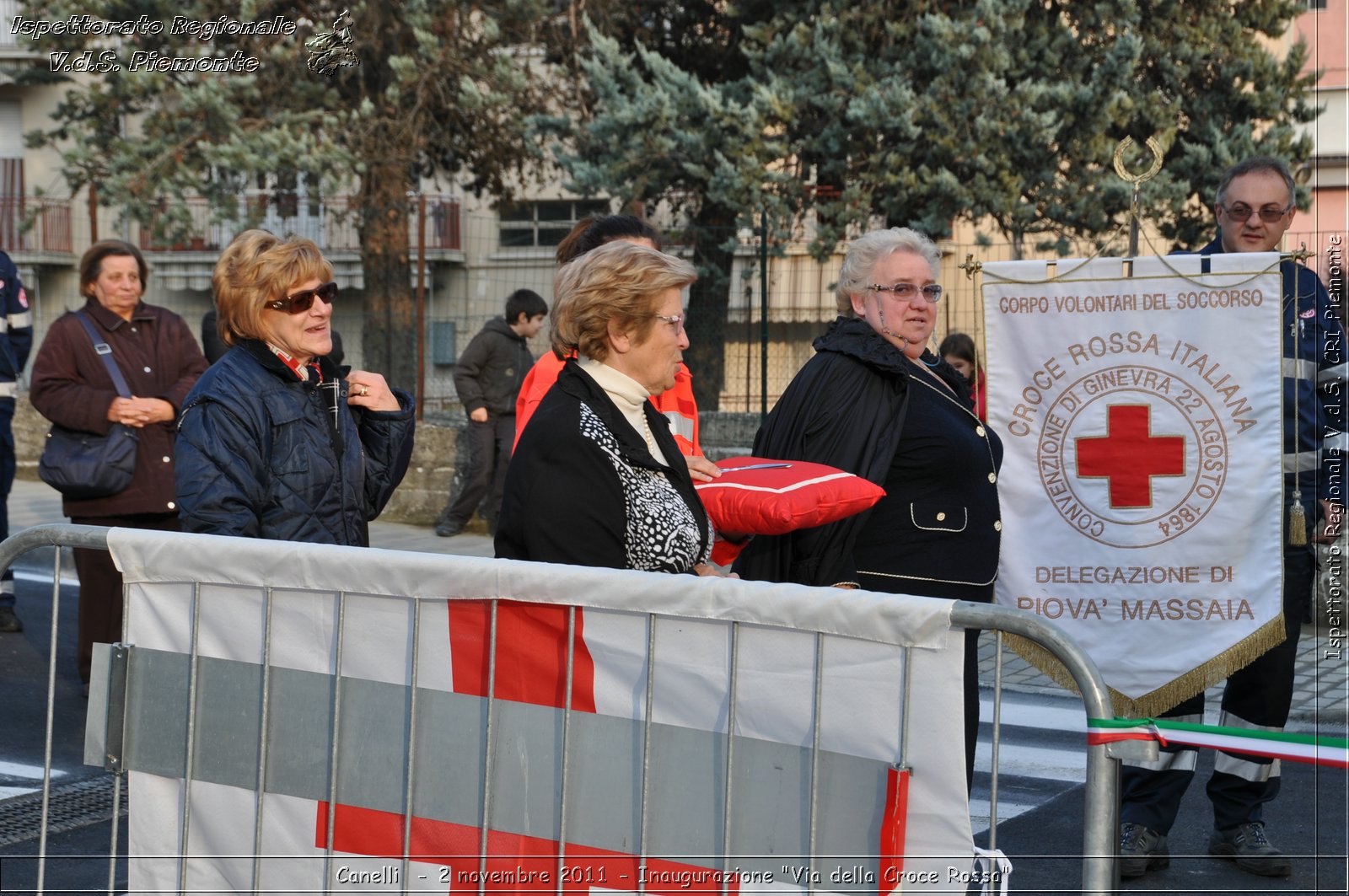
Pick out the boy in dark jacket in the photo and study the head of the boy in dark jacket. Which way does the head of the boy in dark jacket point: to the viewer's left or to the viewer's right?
to the viewer's right

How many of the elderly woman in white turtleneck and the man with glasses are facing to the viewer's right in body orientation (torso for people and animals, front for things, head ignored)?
1

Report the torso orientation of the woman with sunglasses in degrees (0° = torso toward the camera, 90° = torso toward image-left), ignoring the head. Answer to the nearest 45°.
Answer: approximately 315°

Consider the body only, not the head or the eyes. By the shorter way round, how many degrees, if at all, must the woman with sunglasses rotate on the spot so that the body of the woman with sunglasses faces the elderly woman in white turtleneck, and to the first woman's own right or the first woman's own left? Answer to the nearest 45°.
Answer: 0° — they already face them

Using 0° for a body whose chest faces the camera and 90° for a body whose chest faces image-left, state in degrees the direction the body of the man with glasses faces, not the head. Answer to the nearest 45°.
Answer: approximately 0°

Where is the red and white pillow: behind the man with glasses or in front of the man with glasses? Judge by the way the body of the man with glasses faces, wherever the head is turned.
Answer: in front

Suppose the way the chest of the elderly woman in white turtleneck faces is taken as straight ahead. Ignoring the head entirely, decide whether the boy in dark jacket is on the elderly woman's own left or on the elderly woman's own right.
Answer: on the elderly woman's own left

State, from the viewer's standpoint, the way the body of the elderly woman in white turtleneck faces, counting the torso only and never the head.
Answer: to the viewer's right
